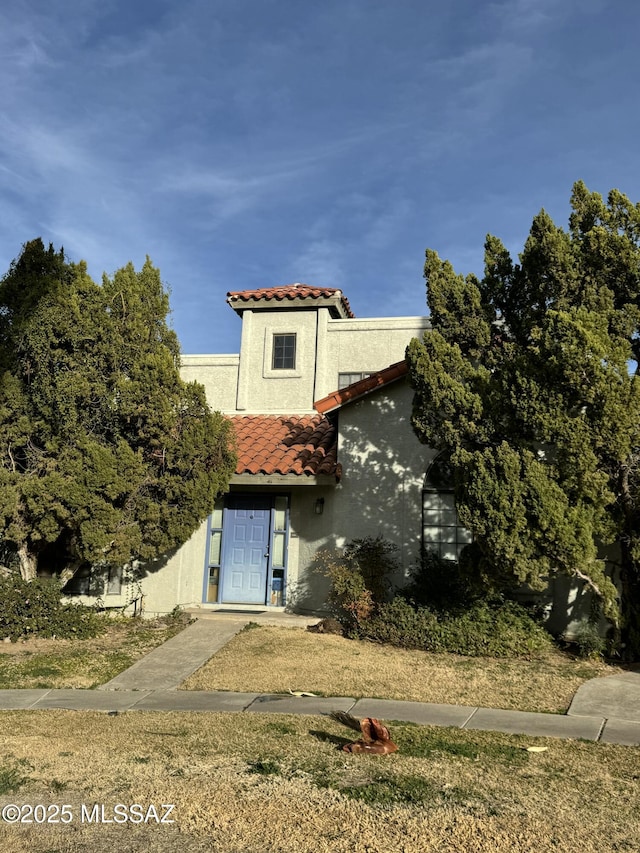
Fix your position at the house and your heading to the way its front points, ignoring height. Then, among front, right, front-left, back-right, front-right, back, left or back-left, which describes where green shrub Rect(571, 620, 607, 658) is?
front-left

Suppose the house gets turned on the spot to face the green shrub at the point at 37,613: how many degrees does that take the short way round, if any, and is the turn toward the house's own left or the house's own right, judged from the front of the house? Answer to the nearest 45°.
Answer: approximately 45° to the house's own right

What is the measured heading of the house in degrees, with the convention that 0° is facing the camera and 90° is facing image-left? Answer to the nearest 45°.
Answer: approximately 0°

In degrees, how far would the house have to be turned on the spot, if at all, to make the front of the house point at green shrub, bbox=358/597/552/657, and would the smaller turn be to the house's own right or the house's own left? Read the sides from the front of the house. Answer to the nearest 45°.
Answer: approximately 45° to the house's own left

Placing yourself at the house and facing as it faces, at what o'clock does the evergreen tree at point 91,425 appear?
The evergreen tree is roughly at 2 o'clock from the house.
